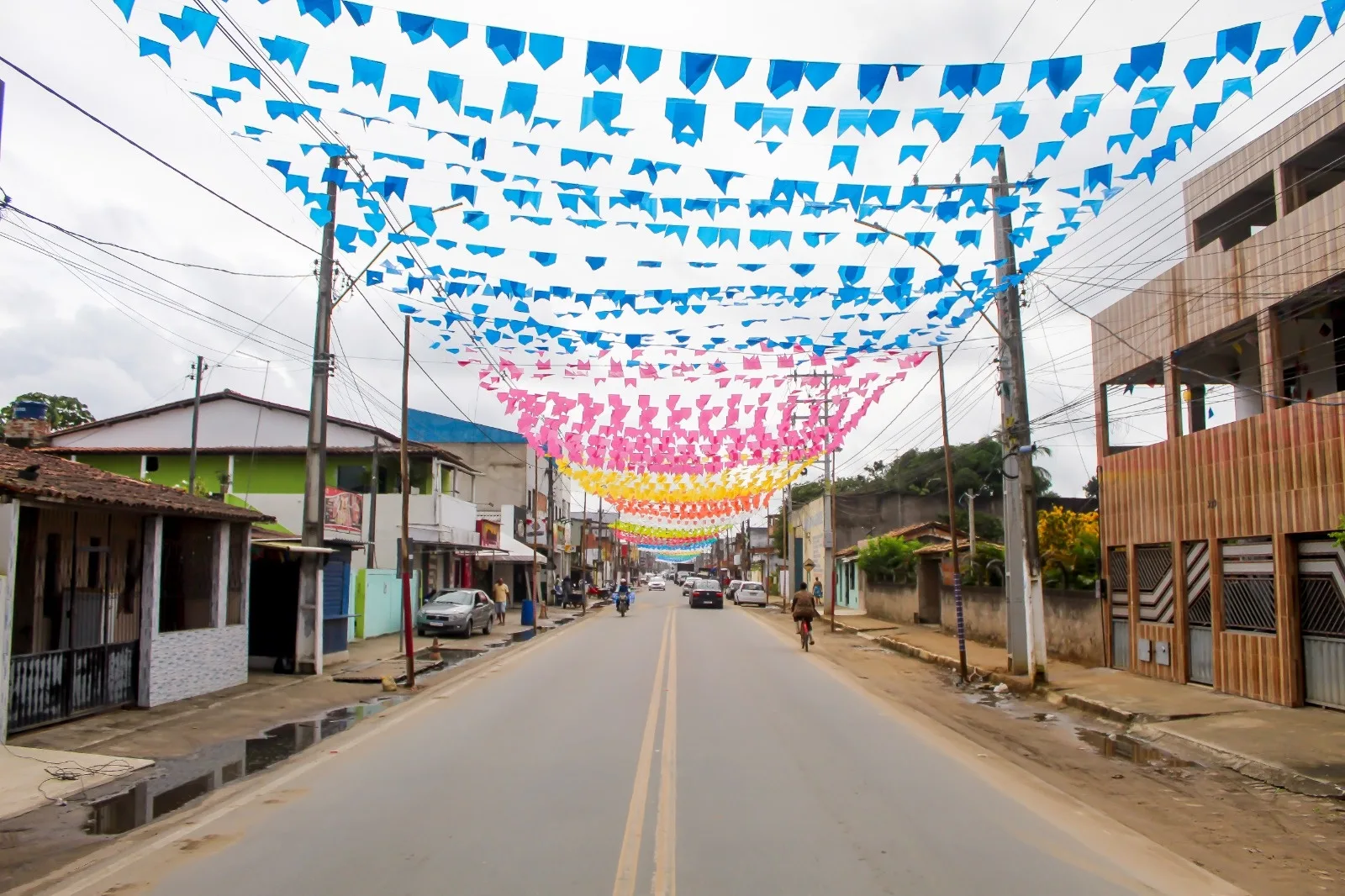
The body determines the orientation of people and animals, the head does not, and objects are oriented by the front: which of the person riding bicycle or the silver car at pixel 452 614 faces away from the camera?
the person riding bicycle

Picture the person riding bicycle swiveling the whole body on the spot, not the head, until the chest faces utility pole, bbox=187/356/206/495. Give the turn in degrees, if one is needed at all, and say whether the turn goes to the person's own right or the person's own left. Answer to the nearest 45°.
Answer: approximately 90° to the person's own left

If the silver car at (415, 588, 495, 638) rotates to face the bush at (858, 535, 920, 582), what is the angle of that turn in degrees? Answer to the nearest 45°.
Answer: approximately 180°

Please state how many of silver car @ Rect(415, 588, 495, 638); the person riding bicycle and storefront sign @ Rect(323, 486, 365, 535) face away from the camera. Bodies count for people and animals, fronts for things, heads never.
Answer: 1

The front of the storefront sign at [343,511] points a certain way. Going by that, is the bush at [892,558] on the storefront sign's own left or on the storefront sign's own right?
on the storefront sign's own left

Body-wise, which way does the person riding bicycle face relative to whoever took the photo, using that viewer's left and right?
facing away from the viewer

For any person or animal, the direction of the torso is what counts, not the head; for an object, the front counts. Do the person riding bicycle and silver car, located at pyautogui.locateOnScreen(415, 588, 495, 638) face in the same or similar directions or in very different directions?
very different directions

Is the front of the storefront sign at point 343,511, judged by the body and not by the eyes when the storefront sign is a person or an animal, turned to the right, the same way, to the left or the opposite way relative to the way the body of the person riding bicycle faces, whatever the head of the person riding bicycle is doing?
to the right

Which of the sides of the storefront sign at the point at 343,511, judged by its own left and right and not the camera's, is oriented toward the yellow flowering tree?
front

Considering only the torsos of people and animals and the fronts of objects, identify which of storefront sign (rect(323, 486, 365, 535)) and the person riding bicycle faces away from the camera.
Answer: the person riding bicycle

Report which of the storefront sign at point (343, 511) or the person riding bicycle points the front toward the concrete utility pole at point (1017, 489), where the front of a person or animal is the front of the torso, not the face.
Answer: the storefront sign

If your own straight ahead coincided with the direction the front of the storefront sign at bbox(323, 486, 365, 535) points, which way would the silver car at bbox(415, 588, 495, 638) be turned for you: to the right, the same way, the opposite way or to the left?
to the right

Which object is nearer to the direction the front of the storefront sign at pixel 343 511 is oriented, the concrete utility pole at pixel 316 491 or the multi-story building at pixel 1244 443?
the multi-story building

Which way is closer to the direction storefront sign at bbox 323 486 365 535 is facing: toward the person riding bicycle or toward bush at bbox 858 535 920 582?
the person riding bicycle

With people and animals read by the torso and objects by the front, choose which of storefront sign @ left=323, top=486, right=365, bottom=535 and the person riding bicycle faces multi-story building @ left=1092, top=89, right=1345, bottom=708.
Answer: the storefront sign

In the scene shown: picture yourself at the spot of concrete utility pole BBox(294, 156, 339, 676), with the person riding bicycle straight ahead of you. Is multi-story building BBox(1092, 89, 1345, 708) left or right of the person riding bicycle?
right

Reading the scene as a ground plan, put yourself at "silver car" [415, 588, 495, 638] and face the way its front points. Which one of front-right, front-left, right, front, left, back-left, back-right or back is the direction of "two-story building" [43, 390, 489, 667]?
right

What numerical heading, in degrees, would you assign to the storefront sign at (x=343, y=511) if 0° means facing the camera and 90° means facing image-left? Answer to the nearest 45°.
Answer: approximately 315°
